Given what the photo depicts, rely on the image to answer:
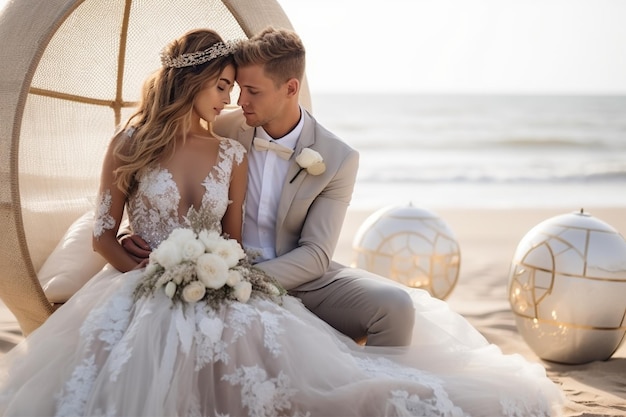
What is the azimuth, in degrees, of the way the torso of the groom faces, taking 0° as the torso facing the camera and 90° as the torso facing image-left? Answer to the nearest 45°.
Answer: approximately 45°

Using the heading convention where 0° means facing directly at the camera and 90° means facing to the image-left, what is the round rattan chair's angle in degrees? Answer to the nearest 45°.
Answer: approximately 315°

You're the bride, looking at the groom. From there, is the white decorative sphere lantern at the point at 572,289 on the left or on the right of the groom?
right

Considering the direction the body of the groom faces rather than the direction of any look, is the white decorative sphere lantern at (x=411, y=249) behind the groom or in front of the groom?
behind

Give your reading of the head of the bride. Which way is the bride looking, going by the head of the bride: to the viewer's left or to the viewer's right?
to the viewer's right

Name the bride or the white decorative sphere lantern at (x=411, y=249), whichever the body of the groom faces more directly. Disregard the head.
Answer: the bride

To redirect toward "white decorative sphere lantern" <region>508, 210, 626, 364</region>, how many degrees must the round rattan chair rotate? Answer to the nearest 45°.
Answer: approximately 45° to its left
